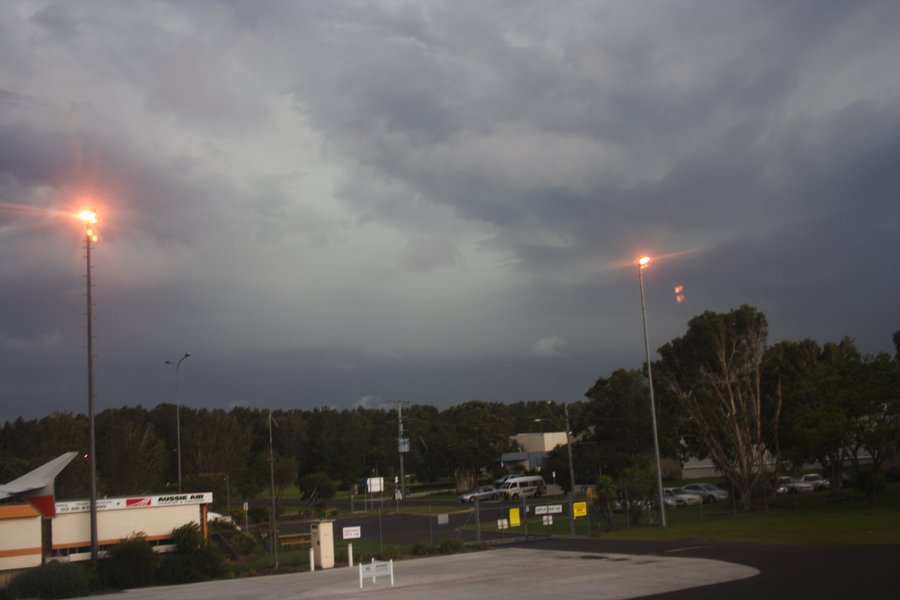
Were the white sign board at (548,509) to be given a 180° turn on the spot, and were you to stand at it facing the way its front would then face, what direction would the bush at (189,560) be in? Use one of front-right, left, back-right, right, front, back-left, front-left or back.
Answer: back-left

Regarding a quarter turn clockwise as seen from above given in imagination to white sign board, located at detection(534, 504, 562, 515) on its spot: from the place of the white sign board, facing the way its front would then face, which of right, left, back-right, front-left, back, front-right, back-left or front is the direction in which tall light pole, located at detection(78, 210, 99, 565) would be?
front-left

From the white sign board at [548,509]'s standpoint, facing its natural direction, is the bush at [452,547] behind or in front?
in front

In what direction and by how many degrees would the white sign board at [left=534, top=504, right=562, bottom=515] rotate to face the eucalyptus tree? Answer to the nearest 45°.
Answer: approximately 135° to its left

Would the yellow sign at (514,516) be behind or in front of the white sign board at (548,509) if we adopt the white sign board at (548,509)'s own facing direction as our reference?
in front

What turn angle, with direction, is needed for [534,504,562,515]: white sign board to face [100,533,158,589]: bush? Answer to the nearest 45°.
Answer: approximately 45° to its right

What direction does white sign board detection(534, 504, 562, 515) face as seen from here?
toward the camera

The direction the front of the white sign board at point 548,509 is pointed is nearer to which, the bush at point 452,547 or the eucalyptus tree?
the bush

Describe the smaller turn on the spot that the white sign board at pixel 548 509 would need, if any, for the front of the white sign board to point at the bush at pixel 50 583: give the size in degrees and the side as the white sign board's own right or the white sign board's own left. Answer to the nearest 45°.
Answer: approximately 45° to the white sign board's own right

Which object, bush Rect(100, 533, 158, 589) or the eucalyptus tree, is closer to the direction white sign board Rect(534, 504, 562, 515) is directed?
the bush
